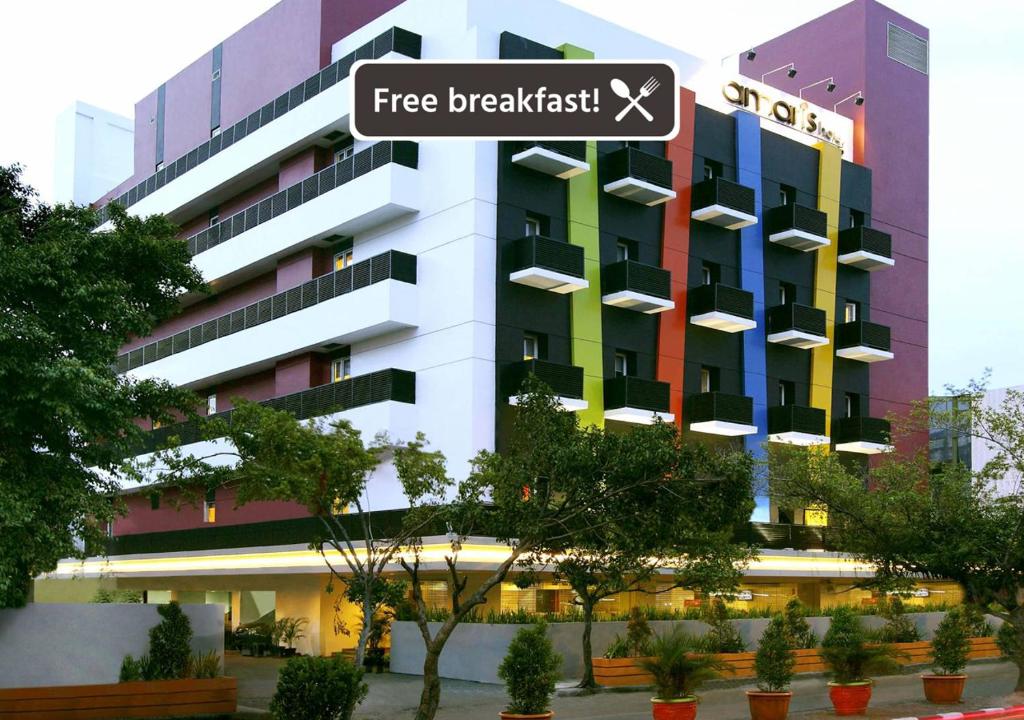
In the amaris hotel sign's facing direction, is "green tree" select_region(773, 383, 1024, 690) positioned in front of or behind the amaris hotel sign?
in front

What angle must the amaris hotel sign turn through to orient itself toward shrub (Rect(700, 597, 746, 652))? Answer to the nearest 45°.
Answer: approximately 45° to its right

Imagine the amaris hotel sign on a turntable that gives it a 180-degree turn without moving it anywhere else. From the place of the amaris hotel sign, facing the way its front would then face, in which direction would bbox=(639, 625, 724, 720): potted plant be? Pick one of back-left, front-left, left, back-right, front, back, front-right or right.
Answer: back-left

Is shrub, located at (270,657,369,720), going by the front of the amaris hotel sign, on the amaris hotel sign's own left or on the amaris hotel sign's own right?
on the amaris hotel sign's own right

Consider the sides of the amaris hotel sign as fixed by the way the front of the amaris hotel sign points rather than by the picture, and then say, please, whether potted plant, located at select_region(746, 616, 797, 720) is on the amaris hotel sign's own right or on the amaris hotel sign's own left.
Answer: on the amaris hotel sign's own right

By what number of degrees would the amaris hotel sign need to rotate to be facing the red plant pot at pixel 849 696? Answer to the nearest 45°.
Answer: approximately 45° to its right

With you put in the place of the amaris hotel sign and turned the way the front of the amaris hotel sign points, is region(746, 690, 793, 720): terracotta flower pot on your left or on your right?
on your right

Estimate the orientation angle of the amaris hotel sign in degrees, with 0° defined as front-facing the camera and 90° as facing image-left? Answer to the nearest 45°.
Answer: approximately 315°

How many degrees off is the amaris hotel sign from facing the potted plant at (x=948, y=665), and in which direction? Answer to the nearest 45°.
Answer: approximately 45° to its right

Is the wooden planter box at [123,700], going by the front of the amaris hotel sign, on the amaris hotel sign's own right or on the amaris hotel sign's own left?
on the amaris hotel sign's own right

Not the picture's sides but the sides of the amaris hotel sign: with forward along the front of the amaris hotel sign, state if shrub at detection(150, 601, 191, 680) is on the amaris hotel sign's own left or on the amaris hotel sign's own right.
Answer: on the amaris hotel sign's own right
